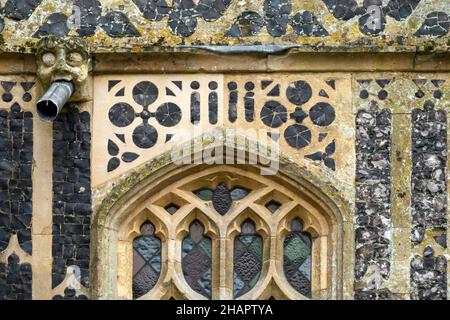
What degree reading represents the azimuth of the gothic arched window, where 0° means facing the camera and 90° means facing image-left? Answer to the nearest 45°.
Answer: approximately 0°
